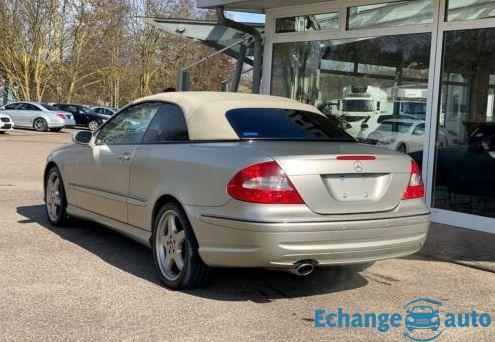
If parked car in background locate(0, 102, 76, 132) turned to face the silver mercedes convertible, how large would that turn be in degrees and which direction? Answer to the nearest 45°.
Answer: approximately 135° to its left

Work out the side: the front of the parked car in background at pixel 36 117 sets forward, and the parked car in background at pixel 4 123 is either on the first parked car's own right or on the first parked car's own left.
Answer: on the first parked car's own left

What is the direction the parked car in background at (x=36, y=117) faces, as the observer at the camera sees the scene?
facing away from the viewer and to the left of the viewer

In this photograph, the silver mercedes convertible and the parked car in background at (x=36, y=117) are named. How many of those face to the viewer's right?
0

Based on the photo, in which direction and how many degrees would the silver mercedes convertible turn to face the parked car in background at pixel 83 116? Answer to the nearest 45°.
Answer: approximately 45° to its right

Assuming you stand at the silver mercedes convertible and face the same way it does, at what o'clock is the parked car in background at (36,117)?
The parked car in background is roughly at 1 o'clock from the silver mercedes convertible.

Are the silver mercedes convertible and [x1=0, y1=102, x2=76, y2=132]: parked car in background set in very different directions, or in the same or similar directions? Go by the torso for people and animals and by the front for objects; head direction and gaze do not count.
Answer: same or similar directions

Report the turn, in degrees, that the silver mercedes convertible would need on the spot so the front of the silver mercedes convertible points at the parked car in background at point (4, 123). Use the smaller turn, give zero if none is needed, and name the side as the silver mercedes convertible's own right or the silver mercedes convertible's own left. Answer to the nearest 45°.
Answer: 0° — it already faces it

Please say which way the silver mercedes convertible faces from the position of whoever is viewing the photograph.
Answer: facing away from the viewer and to the left of the viewer
